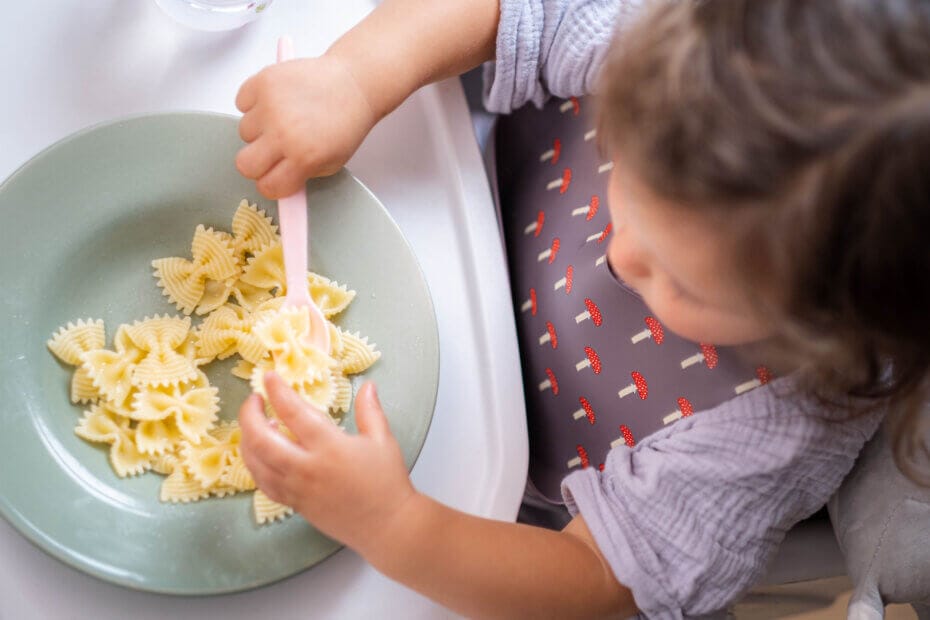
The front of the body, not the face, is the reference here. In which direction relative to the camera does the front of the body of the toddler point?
to the viewer's left

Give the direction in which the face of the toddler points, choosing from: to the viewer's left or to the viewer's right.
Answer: to the viewer's left
